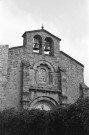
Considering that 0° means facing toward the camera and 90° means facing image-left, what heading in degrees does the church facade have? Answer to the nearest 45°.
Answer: approximately 315°
